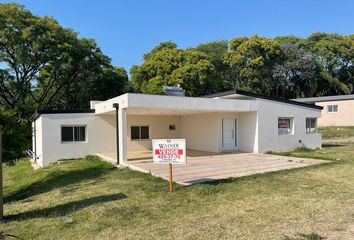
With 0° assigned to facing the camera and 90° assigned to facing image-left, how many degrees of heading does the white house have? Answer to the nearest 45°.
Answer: approximately 0°

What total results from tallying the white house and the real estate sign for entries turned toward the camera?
2

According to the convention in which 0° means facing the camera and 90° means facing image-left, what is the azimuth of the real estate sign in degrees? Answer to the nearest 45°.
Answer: approximately 0°

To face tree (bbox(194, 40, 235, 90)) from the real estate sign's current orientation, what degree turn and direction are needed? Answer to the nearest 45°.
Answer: approximately 180°

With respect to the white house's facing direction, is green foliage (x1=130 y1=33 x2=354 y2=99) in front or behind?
behind

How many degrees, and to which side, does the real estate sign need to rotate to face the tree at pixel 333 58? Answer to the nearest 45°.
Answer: approximately 135° to its left

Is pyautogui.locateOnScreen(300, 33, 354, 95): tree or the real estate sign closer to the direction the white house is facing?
the real estate sign
